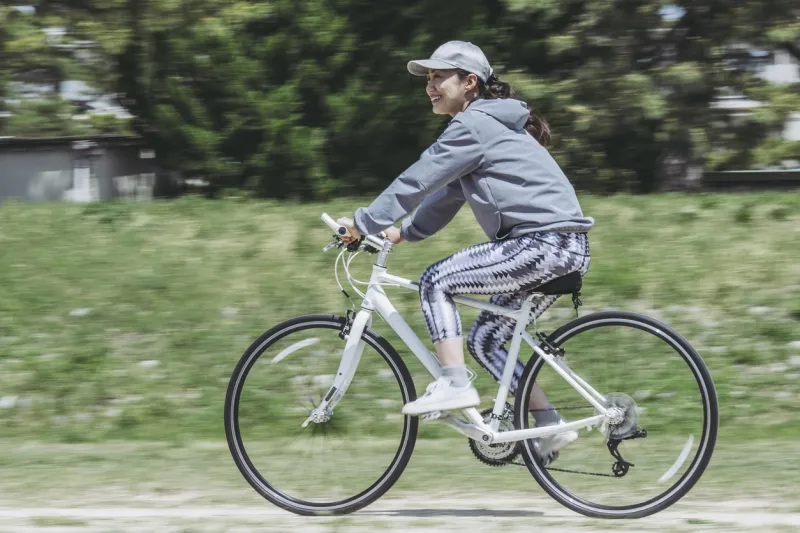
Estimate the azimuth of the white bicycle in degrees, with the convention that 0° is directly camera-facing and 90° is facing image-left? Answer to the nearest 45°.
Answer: approximately 90°

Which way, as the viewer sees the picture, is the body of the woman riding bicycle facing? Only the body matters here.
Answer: to the viewer's left

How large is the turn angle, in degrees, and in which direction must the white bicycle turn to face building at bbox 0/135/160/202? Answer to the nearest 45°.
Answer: approximately 45° to its right

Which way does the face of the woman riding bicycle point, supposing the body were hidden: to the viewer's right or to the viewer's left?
to the viewer's left

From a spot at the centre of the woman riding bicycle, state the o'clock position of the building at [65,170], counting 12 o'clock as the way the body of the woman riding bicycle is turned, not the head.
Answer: The building is roughly at 2 o'clock from the woman riding bicycle.
